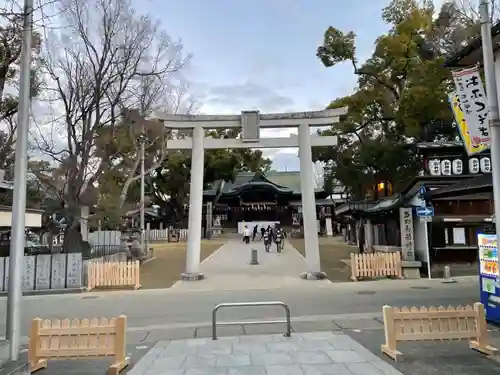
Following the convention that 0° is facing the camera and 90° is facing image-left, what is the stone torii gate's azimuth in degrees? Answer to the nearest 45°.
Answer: approximately 0°

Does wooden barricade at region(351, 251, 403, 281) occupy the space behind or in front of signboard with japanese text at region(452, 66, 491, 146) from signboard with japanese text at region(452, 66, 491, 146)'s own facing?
behind

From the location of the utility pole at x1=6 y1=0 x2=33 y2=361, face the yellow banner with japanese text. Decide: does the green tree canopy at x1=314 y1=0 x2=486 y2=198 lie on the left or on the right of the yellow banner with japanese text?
left

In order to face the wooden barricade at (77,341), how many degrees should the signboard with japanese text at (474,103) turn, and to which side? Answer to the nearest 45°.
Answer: approximately 45° to its right

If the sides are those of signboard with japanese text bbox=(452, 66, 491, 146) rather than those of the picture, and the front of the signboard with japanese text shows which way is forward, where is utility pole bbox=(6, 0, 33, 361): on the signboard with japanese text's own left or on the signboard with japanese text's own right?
on the signboard with japanese text's own right

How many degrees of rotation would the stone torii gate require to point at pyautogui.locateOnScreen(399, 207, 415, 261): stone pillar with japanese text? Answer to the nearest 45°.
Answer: approximately 90° to its left

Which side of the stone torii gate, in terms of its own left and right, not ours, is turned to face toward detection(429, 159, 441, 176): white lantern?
left

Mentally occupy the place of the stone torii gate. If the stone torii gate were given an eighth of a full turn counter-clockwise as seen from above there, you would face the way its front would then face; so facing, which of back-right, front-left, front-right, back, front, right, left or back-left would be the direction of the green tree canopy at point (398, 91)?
left

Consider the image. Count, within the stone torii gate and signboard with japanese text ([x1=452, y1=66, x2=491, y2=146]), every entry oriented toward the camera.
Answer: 2

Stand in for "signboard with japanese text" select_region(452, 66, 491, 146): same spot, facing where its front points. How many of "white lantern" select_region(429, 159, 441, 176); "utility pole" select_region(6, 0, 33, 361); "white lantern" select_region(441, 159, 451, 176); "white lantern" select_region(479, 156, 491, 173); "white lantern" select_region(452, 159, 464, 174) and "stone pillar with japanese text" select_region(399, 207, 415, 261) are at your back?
5

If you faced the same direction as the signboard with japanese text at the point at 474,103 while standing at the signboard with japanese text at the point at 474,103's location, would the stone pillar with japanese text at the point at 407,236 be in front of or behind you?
behind

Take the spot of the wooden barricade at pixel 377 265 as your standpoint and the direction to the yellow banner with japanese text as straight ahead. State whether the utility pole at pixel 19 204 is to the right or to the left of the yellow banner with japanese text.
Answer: right
